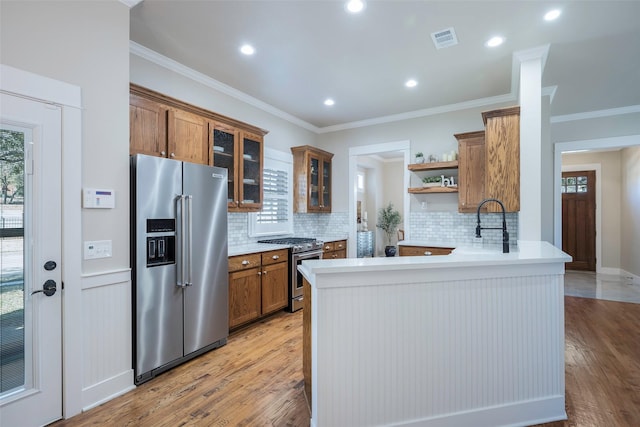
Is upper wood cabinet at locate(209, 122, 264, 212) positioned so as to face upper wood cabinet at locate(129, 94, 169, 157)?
no

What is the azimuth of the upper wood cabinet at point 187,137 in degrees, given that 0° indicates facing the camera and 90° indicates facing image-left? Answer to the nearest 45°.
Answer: approximately 315°

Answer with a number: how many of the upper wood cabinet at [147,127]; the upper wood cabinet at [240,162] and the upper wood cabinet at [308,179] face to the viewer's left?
0

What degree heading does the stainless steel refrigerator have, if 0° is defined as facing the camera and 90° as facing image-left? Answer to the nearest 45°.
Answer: approximately 315°

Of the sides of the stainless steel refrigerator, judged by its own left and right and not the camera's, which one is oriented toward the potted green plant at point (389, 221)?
left

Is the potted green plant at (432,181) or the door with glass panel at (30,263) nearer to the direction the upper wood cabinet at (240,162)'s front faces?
the potted green plant

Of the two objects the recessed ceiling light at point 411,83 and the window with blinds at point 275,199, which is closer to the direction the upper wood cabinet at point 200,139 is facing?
the recessed ceiling light

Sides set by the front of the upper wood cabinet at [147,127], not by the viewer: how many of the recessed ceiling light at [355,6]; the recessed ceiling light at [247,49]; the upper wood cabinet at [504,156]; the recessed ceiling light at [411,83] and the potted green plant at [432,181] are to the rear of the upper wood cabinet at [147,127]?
0

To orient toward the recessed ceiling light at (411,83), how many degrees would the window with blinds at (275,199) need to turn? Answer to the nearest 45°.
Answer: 0° — it already faces it

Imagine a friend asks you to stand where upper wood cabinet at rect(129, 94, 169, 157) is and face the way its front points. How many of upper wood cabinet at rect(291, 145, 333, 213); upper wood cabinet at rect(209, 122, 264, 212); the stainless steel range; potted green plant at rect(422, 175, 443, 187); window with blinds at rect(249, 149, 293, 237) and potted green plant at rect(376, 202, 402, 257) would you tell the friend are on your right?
0

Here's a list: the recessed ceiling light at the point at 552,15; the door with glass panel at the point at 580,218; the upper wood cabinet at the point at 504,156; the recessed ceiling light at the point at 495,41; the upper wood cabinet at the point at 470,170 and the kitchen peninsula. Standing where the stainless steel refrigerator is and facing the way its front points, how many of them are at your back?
0

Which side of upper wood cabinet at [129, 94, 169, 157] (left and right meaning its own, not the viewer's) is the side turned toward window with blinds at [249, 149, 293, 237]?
left

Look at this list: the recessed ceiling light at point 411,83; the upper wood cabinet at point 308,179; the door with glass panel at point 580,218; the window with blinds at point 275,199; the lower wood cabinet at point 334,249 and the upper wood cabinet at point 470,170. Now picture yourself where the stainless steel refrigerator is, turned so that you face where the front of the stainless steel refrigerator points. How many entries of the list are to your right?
0

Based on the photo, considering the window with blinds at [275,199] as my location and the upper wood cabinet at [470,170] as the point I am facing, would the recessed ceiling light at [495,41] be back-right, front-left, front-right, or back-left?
front-right
